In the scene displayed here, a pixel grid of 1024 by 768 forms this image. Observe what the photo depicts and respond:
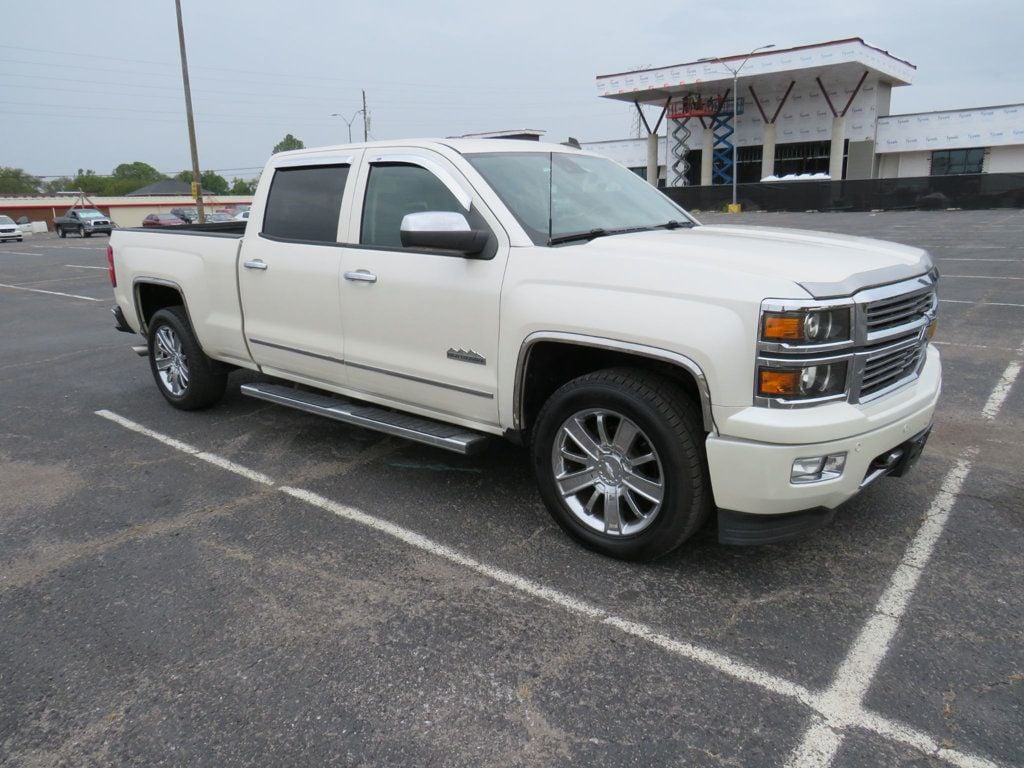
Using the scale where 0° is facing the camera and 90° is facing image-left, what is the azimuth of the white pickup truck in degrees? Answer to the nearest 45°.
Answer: approximately 315°

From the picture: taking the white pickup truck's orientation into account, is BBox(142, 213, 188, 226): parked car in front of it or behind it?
behind

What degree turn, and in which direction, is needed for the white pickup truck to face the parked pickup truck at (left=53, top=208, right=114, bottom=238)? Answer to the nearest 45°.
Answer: approximately 180°

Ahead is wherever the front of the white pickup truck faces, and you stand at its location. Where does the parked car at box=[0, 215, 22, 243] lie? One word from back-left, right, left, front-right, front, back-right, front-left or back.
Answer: back

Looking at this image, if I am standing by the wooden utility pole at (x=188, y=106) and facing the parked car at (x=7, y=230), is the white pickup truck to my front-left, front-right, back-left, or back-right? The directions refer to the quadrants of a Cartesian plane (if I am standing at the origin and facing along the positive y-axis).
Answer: back-left

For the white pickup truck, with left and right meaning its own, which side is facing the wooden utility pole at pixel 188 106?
back
